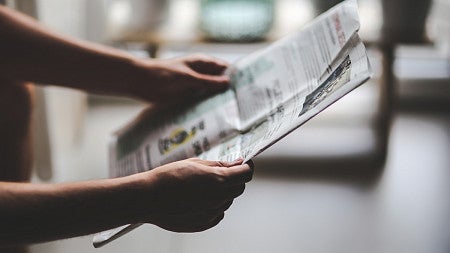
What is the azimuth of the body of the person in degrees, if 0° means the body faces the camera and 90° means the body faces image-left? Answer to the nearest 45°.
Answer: approximately 270°

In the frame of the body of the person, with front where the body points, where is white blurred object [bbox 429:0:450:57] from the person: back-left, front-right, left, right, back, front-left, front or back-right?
front-left
